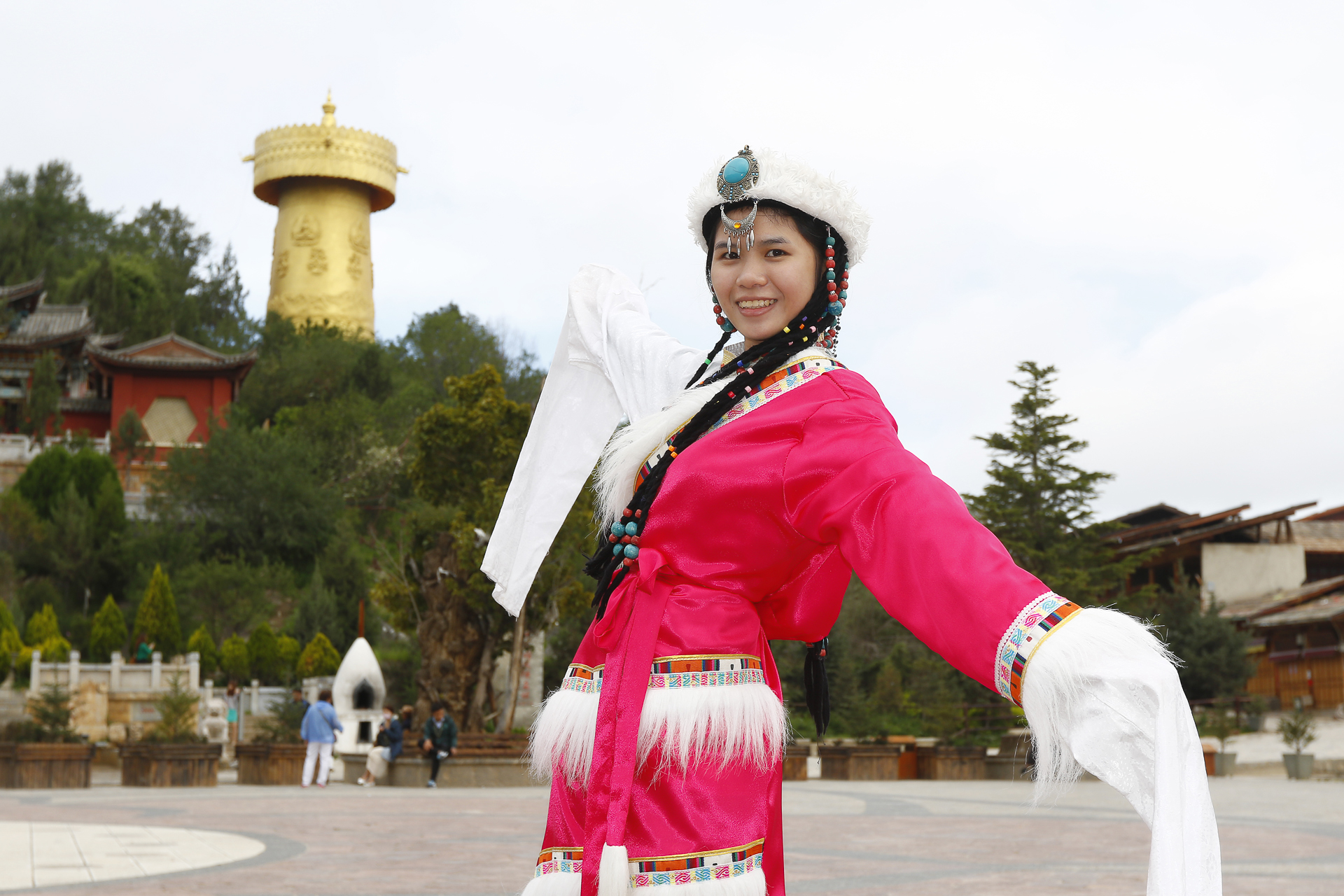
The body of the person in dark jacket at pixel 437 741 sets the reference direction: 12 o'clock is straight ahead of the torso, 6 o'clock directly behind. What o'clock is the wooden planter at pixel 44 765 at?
The wooden planter is roughly at 3 o'clock from the person in dark jacket.

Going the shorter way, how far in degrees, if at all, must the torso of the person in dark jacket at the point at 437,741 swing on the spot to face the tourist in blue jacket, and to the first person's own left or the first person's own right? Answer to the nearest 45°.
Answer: approximately 90° to the first person's own right

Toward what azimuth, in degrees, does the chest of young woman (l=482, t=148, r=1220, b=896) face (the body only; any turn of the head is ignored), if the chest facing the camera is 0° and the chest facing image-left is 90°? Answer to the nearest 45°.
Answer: approximately 45°

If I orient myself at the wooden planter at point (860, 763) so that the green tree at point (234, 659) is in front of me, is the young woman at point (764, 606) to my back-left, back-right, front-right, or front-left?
back-left

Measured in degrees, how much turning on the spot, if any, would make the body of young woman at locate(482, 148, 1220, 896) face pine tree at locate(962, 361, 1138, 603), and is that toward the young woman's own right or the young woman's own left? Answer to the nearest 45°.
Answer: approximately 135° to the young woman's own right
